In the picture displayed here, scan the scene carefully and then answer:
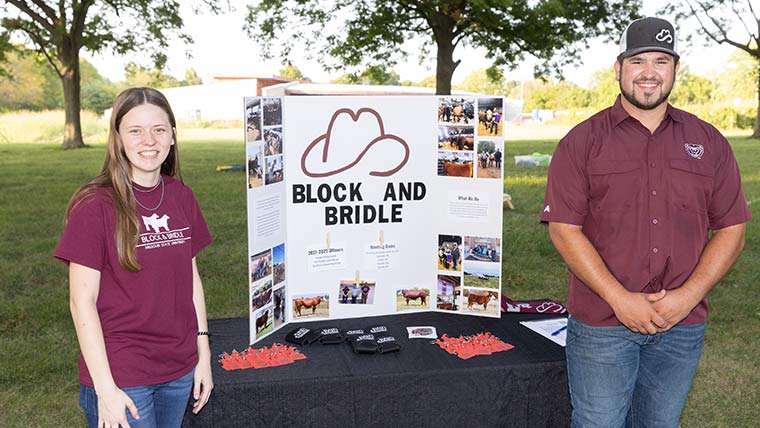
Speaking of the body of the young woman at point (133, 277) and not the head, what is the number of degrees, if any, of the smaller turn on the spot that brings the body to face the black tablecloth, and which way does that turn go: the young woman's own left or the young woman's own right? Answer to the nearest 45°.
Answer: approximately 90° to the young woman's own left

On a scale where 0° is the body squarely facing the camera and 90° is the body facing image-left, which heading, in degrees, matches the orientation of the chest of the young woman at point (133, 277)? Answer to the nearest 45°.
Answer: approximately 315°

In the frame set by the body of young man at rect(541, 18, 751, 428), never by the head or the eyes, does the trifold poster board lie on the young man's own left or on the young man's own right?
on the young man's own right

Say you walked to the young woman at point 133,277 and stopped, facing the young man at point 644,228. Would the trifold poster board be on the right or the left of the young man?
left

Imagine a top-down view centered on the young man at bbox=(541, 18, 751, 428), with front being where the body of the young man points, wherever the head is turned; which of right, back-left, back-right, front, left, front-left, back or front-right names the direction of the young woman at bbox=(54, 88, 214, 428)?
front-right

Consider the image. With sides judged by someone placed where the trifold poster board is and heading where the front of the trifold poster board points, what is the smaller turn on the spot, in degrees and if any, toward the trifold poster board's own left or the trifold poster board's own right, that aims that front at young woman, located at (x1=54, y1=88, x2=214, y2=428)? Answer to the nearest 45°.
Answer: approximately 45° to the trifold poster board's own right

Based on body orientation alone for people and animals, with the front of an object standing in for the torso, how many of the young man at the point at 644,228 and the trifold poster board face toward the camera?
2

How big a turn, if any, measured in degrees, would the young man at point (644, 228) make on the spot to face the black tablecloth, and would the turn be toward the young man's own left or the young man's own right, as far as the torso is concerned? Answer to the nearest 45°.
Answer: approximately 90° to the young man's own right

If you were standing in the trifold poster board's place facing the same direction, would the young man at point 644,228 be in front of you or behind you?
in front
